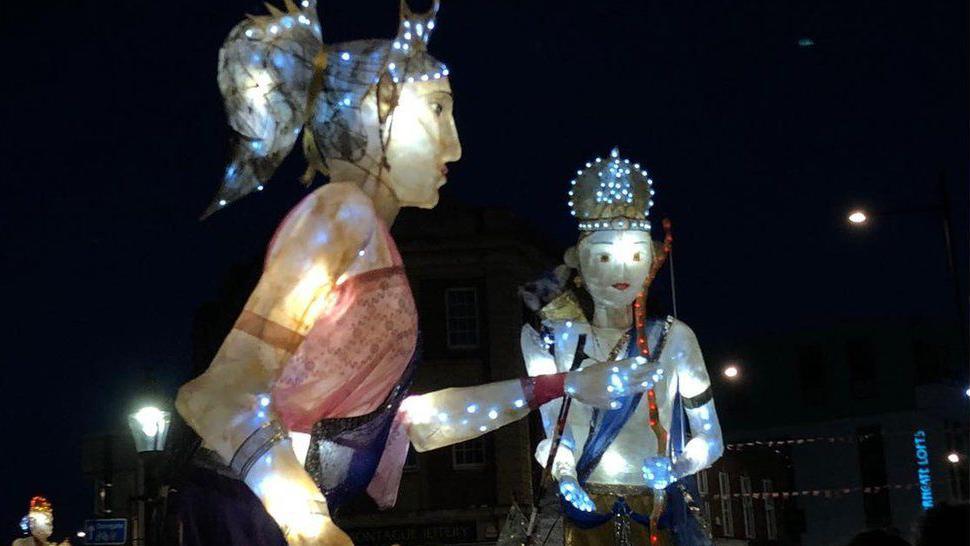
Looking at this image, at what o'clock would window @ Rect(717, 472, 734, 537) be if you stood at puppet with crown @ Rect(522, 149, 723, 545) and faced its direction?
The window is roughly at 6 o'clock from the puppet with crown.

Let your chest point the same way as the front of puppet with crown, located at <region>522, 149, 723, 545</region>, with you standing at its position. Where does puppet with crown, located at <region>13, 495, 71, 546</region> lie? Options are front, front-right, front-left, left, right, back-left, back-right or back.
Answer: back-right

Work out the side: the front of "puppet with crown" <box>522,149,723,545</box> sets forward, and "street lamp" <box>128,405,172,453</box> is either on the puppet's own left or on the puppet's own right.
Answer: on the puppet's own right

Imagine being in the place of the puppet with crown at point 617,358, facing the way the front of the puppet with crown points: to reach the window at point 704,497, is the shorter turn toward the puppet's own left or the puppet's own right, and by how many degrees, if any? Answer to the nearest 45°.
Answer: approximately 180°

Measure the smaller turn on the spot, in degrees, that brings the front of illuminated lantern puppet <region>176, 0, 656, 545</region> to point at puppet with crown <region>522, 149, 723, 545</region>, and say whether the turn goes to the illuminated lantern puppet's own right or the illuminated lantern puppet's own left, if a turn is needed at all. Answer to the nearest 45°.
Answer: approximately 45° to the illuminated lantern puppet's own left

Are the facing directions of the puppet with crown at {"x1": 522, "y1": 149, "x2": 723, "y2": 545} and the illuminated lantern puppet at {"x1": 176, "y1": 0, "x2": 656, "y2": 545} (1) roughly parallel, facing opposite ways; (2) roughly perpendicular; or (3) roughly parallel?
roughly perpendicular

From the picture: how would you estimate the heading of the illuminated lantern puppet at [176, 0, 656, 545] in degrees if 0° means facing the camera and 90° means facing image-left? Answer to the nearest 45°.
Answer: approximately 270°

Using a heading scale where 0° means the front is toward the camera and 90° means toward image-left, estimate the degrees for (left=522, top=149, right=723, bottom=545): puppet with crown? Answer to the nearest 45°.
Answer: approximately 0°

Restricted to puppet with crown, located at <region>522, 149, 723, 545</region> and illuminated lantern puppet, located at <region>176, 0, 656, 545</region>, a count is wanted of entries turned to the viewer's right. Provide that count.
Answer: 1

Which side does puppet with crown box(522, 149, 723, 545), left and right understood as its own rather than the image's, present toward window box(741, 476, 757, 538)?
back
